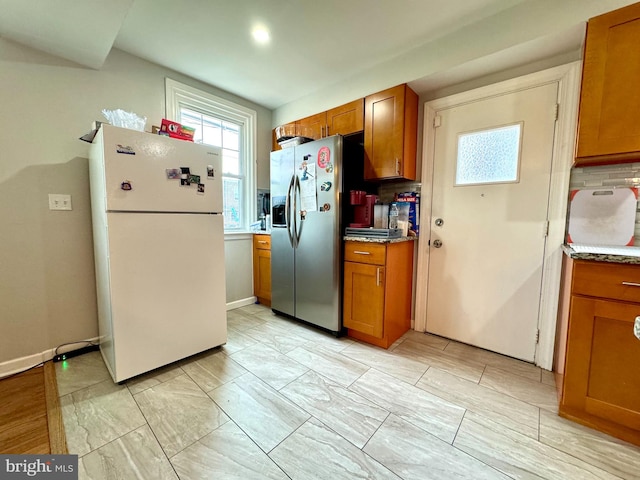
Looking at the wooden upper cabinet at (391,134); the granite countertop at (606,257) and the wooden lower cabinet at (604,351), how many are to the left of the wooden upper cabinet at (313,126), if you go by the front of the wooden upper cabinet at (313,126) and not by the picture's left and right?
3

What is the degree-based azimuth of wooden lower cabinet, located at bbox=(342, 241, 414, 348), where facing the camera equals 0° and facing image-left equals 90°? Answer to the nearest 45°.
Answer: approximately 45°

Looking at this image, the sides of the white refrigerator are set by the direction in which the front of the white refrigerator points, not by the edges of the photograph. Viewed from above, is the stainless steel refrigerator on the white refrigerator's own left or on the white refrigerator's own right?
on the white refrigerator's own left

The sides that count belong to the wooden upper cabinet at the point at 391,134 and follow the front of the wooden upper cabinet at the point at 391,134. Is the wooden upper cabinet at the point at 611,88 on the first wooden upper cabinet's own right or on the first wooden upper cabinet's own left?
on the first wooden upper cabinet's own left

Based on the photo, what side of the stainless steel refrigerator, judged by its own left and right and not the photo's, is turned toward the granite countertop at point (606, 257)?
left
